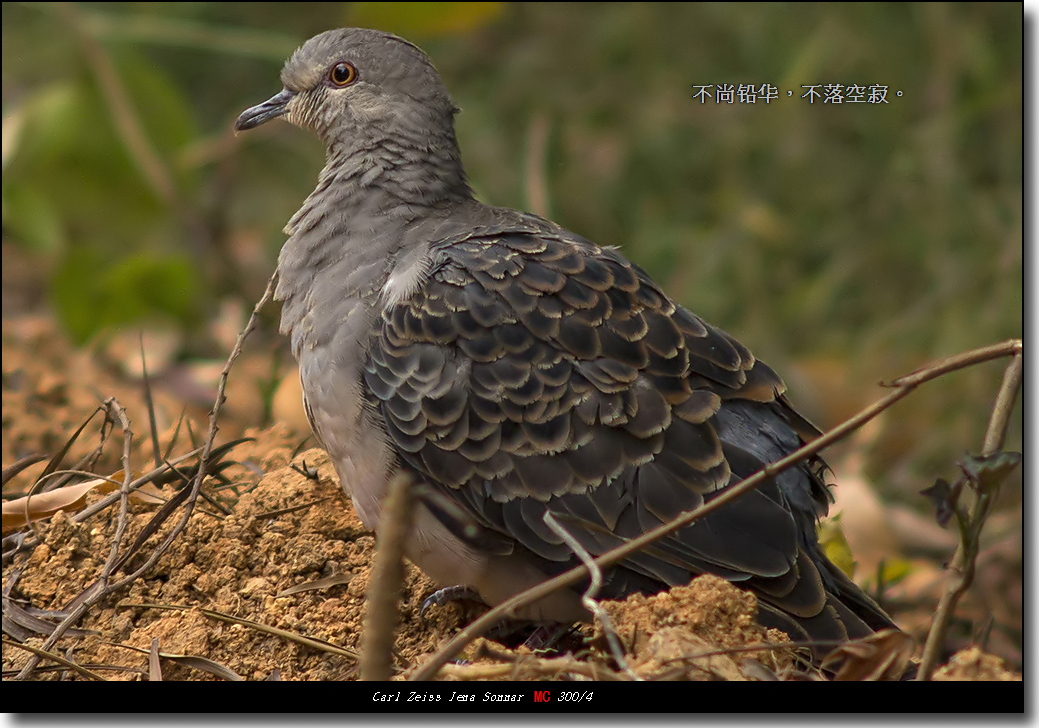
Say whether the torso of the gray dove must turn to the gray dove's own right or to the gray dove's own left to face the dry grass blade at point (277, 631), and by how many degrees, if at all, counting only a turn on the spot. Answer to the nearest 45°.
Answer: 0° — it already faces it

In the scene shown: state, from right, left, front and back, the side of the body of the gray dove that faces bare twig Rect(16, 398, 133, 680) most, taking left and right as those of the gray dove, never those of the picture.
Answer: front

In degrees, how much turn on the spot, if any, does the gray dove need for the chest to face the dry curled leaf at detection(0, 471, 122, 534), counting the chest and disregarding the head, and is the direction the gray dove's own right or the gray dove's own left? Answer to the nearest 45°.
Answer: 0° — it already faces it

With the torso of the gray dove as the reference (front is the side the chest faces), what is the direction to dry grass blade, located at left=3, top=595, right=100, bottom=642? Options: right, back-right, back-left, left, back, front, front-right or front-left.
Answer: front

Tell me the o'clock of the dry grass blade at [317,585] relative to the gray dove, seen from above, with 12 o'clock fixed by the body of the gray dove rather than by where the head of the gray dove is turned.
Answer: The dry grass blade is roughly at 12 o'clock from the gray dove.

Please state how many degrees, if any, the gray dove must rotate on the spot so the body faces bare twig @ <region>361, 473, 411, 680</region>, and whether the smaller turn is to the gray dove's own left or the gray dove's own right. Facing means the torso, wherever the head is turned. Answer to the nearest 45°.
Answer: approximately 90° to the gray dove's own left

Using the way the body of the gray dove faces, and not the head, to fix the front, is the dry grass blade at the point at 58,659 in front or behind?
in front

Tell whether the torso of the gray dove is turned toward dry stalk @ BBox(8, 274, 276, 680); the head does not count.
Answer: yes

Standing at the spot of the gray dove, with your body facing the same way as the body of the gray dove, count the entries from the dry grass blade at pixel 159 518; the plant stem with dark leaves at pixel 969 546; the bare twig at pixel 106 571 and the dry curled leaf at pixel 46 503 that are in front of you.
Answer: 3

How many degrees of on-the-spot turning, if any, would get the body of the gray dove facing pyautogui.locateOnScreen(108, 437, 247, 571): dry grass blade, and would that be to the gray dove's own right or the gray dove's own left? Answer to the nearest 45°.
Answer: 0° — it already faces it

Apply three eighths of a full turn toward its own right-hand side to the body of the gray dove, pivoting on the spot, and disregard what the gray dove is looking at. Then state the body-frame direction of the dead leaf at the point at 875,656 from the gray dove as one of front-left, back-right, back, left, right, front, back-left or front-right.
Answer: right

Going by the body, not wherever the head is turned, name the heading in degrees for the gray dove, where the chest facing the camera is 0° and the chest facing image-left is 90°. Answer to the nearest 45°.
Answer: approximately 90°
